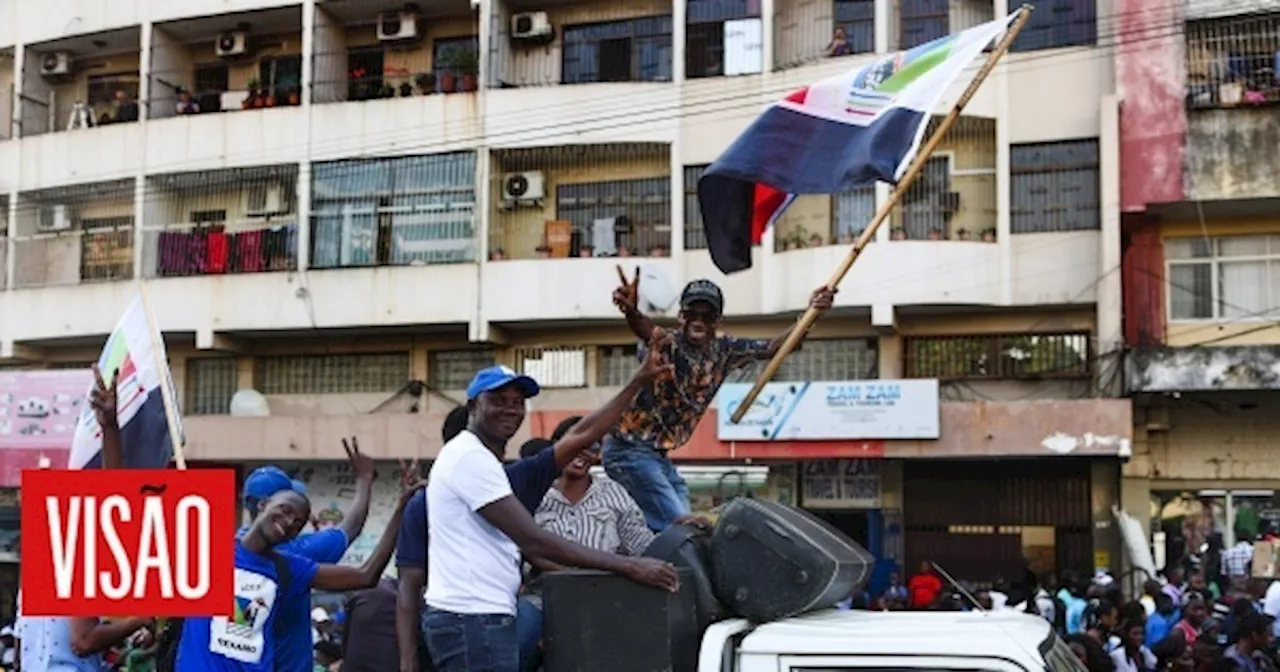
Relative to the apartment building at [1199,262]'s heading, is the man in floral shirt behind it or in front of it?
in front

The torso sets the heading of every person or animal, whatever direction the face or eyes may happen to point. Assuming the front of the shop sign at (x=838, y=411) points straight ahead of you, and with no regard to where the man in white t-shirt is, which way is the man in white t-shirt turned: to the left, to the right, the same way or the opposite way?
to the left

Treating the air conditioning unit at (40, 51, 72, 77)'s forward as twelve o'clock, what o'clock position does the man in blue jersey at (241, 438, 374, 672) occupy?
The man in blue jersey is roughly at 12 o'clock from the air conditioning unit.

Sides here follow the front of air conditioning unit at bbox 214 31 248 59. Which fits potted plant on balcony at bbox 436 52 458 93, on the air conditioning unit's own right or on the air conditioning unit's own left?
on the air conditioning unit's own left

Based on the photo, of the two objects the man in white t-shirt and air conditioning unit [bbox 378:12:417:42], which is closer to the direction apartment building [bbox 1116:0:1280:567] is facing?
the man in white t-shirt

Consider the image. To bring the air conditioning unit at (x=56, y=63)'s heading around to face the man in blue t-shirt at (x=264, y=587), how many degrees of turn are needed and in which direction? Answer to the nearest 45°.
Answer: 0° — it already faces them

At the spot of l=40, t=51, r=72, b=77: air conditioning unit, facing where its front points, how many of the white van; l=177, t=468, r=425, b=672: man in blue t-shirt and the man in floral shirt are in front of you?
3

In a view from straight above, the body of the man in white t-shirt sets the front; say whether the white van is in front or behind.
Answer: in front

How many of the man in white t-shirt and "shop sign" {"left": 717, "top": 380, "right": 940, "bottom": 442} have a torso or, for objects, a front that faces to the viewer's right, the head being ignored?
1

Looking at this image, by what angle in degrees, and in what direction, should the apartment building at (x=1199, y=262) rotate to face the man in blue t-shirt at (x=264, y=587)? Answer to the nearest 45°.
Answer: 0° — it already faces them
